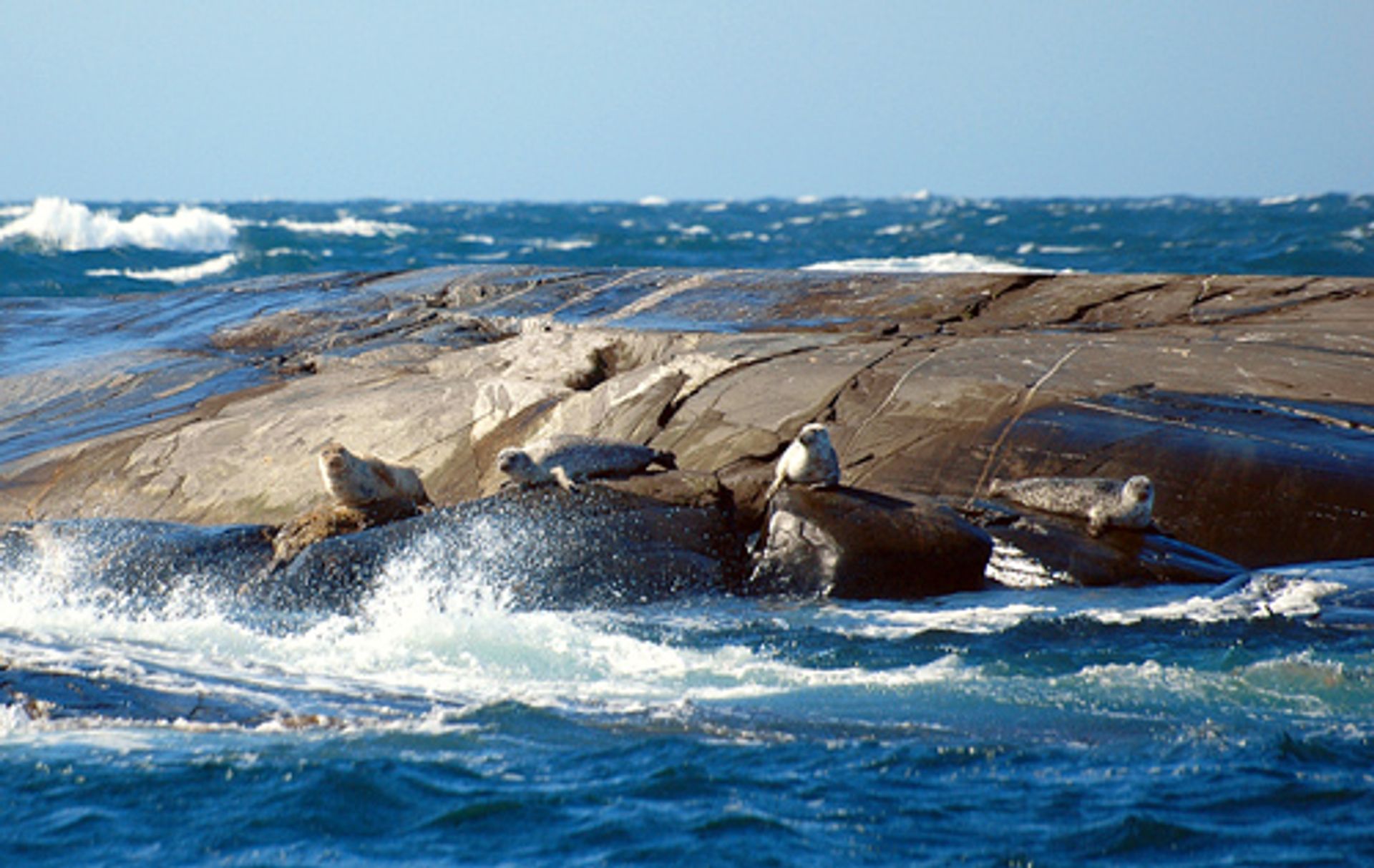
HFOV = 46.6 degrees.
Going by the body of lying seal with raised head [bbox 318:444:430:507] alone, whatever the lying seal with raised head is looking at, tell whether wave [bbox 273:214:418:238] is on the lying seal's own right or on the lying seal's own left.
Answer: on the lying seal's own right

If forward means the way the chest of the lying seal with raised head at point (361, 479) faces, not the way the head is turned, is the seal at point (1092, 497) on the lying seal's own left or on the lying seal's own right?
on the lying seal's own left

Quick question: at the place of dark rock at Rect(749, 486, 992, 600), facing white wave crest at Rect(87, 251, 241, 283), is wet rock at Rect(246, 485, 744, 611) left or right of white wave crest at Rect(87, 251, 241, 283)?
left

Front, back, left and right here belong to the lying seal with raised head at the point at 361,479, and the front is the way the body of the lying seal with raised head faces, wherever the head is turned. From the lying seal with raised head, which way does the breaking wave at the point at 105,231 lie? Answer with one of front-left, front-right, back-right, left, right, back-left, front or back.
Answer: back-right

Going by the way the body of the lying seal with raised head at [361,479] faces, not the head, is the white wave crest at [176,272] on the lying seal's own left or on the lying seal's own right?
on the lying seal's own right

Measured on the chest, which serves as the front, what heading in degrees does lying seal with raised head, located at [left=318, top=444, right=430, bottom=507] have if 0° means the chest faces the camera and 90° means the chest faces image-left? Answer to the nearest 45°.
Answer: approximately 45°

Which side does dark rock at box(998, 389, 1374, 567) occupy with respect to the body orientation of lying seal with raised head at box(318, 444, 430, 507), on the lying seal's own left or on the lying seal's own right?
on the lying seal's own left
